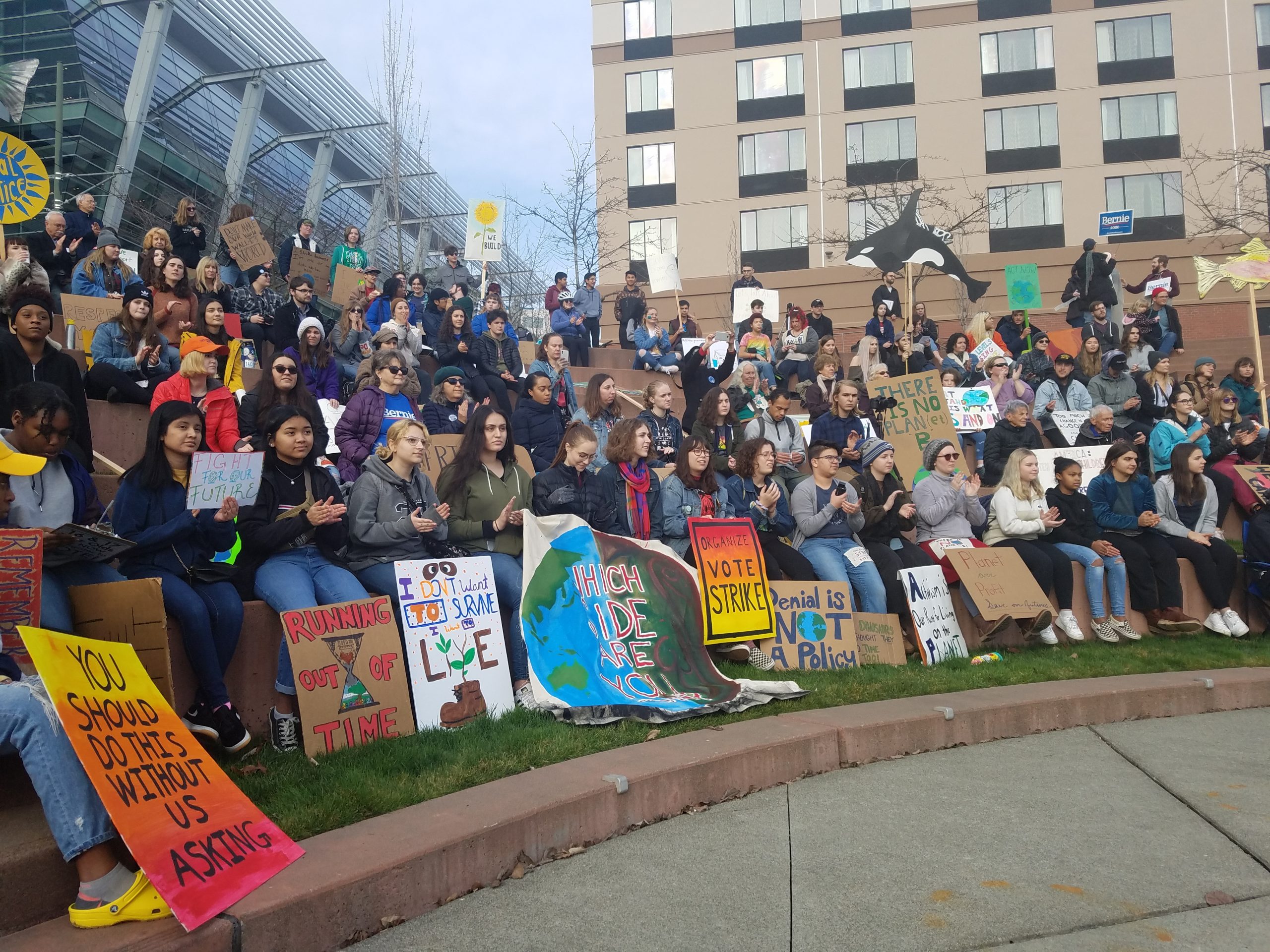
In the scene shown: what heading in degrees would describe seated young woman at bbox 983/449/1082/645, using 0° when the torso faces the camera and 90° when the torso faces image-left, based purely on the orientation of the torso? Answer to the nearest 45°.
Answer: approximately 315°

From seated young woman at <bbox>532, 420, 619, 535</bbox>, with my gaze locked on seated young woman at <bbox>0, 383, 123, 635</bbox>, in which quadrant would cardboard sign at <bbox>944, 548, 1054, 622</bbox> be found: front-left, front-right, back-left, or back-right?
back-left

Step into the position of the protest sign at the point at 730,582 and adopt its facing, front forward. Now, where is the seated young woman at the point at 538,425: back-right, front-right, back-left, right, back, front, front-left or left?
back-right

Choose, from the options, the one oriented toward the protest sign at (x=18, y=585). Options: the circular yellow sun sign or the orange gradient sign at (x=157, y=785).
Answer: the circular yellow sun sign

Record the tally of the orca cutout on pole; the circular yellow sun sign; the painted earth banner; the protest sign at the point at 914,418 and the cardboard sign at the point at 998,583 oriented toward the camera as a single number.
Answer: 4

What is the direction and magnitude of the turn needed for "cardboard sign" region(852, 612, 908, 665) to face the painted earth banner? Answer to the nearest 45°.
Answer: approximately 45° to its right

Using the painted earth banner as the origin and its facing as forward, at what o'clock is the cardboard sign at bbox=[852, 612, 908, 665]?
The cardboard sign is roughly at 8 o'clock from the painted earth banner.

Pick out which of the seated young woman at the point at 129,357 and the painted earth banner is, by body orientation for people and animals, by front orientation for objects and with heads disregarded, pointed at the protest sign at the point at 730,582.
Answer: the seated young woman

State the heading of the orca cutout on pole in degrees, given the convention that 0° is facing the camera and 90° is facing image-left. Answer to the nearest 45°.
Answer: approximately 90°

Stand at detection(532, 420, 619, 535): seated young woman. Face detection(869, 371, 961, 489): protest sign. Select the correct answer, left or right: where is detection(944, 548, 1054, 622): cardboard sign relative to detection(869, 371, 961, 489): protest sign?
right

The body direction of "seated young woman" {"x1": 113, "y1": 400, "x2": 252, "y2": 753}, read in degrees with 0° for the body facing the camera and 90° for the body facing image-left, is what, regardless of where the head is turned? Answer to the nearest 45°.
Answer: approximately 315°

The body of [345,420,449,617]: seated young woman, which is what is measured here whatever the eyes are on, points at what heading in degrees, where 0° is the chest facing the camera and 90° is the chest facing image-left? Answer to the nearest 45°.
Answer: approximately 315°
